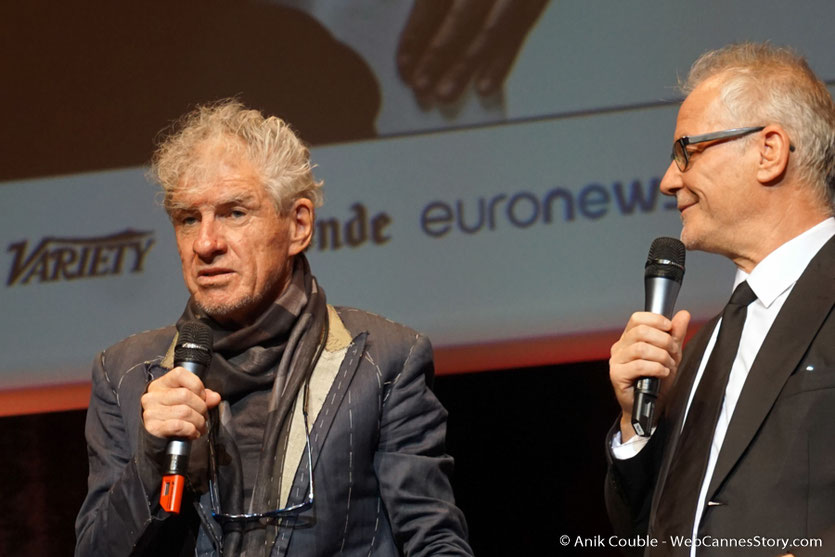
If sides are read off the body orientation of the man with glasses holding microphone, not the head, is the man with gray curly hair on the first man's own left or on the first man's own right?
on the first man's own right

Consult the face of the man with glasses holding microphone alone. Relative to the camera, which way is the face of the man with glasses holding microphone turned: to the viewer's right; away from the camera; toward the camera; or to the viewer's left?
to the viewer's left

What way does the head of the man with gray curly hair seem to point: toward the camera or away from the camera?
toward the camera

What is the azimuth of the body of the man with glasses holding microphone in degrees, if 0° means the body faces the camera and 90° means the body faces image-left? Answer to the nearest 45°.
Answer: approximately 45°
